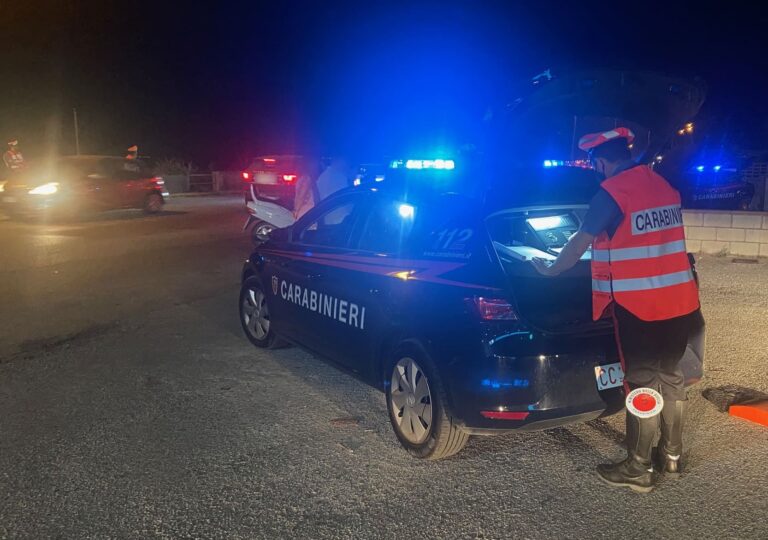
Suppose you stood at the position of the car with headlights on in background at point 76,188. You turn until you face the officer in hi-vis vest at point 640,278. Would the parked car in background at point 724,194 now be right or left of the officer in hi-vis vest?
left

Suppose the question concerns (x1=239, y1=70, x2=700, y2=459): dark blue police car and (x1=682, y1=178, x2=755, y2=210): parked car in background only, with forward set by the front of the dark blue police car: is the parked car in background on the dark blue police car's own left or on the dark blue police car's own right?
on the dark blue police car's own right

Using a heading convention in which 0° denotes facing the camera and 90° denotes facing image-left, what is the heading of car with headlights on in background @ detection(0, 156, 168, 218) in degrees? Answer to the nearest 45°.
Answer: approximately 45°

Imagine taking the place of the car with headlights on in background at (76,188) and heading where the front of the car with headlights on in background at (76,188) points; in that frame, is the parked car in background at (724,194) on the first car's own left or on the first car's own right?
on the first car's own left

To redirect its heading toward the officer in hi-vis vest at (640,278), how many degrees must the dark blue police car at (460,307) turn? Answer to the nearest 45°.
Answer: approximately 135° to its right

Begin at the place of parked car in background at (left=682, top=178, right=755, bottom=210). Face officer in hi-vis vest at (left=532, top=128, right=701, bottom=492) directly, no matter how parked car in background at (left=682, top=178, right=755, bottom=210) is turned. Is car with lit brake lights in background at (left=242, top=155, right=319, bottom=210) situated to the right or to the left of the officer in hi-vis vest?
right

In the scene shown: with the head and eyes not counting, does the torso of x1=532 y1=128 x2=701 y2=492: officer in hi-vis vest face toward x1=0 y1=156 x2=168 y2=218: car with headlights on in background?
yes

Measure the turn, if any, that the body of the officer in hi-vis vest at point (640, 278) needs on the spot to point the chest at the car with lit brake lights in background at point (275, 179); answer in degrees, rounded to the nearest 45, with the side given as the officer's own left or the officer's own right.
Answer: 0° — they already face it

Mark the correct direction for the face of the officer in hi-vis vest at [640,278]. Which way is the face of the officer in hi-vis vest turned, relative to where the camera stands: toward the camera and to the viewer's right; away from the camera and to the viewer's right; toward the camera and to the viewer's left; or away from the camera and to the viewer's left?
away from the camera and to the viewer's left

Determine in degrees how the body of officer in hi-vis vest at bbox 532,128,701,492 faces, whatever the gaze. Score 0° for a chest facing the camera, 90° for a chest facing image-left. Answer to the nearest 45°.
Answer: approximately 135°

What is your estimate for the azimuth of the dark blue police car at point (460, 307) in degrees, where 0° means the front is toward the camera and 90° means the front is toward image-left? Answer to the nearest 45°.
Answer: approximately 135°

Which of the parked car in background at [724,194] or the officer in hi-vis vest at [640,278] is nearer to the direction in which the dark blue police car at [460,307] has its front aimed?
the parked car in background
